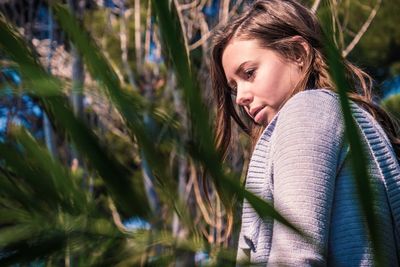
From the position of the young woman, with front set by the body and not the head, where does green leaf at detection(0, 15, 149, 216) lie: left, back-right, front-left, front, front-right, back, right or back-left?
left

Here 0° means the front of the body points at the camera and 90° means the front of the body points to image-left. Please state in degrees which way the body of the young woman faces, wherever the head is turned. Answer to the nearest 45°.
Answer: approximately 90°
